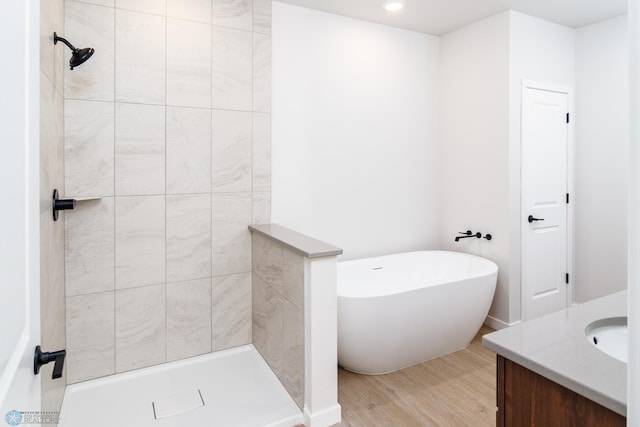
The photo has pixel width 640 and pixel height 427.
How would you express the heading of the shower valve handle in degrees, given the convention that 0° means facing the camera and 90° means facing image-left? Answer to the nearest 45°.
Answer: approximately 270°

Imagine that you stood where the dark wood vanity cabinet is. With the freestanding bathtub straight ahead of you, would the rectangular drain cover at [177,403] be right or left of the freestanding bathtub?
left

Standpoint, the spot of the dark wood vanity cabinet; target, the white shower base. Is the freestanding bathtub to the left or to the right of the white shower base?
right

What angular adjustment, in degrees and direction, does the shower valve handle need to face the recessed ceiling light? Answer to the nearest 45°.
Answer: approximately 45° to its left
